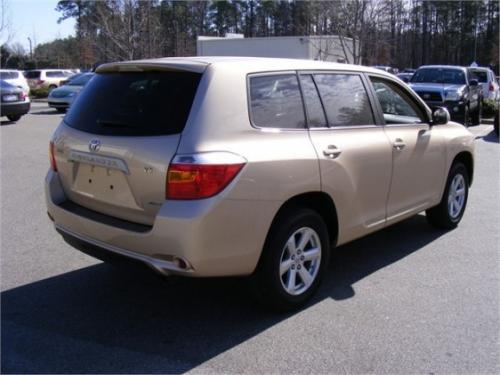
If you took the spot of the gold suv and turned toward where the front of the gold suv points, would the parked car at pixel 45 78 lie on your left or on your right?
on your left

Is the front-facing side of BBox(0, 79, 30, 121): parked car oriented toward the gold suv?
no

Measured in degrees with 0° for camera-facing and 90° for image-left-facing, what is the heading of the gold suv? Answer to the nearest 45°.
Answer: approximately 225°

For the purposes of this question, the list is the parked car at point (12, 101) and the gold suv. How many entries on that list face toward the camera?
0

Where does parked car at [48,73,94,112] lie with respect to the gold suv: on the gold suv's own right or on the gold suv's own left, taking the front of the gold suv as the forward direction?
on the gold suv's own left

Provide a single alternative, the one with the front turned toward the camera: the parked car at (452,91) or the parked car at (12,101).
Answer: the parked car at (452,91)

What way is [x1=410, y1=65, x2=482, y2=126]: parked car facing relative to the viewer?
toward the camera

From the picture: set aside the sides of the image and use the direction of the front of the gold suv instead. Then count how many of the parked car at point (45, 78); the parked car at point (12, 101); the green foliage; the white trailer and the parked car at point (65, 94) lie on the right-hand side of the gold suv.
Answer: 0

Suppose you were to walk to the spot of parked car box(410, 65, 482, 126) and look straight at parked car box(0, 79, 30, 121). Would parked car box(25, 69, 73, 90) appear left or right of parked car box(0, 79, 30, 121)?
right

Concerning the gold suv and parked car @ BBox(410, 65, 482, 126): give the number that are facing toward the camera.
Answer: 1

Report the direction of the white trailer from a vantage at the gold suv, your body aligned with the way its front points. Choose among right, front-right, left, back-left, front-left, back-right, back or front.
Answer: front-left

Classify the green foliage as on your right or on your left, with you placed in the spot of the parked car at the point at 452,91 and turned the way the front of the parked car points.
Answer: on your right

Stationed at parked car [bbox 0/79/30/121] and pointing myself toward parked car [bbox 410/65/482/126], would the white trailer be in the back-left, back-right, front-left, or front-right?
front-left

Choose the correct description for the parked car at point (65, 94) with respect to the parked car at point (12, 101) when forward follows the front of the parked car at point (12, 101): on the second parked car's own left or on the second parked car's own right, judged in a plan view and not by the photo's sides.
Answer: on the second parked car's own right

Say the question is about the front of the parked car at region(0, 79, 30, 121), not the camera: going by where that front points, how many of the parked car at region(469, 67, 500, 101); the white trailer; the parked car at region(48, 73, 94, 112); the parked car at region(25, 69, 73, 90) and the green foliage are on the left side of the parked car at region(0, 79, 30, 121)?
0

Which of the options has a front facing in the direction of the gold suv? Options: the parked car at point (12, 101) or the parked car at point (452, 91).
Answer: the parked car at point (452, 91)

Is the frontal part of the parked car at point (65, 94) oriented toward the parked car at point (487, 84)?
no

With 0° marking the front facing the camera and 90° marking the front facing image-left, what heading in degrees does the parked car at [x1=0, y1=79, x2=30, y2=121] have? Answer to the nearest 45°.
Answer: approximately 135°

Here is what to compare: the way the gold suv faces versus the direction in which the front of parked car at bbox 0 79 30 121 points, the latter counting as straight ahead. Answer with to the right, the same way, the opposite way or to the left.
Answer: to the right

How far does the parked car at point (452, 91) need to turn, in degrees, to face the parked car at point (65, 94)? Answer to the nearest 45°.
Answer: approximately 90° to its right

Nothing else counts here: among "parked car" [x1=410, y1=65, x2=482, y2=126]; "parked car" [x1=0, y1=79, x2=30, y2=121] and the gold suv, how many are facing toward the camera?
1
